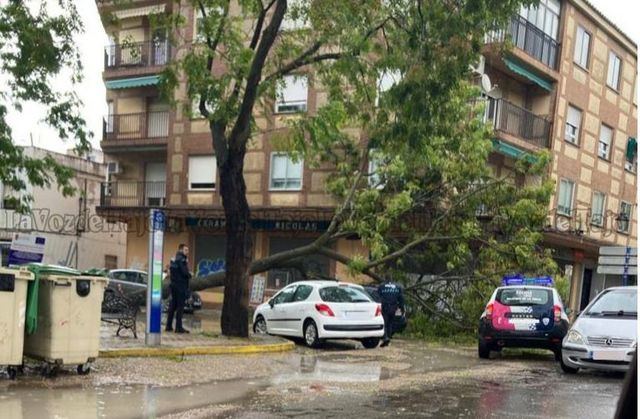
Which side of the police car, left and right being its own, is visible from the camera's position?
back

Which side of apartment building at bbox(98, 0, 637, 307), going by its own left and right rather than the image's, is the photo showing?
front

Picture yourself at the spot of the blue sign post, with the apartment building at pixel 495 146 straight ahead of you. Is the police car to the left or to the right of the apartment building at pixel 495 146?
right

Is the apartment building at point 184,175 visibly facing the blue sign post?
yes

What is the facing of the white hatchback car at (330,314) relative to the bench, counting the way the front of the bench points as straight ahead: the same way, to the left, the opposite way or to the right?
to the left

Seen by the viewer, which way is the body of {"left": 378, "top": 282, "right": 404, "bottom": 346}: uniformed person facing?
away from the camera

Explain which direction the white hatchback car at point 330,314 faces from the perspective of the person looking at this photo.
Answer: facing away from the viewer and to the left of the viewer

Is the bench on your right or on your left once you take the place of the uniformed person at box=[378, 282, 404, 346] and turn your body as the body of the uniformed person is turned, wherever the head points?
on your left

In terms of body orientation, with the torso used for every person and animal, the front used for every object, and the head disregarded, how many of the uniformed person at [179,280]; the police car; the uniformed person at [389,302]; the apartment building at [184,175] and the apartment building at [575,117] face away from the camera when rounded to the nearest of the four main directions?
2
